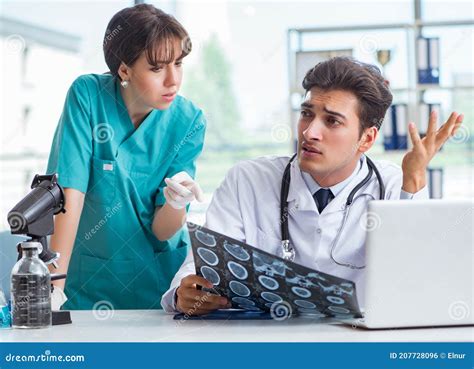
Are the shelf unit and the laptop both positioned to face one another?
yes

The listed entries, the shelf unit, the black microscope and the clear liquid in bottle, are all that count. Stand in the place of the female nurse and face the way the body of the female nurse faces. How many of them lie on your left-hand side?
1

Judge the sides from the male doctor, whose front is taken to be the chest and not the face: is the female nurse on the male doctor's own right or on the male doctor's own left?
on the male doctor's own right

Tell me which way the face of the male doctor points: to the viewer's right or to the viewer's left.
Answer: to the viewer's left

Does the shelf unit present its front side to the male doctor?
yes

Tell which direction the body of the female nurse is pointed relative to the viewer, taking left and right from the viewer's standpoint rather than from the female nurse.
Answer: facing the viewer and to the right of the viewer

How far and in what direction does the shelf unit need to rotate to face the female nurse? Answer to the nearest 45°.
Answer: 0° — it already faces them

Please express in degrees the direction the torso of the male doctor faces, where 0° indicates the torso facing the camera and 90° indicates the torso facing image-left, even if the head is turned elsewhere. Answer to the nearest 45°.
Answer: approximately 0°

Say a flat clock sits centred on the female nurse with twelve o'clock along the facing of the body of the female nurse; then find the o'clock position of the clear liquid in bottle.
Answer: The clear liquid in bottle is roughly at 2 o'clock from the female nurse.

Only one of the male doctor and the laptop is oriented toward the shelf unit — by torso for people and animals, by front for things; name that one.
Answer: the laptop

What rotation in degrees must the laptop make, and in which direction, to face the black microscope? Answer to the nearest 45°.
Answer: approximately 90° to its left

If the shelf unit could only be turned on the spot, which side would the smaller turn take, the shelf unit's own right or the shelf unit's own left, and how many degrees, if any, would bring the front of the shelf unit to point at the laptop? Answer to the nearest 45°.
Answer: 0° — it already faces it

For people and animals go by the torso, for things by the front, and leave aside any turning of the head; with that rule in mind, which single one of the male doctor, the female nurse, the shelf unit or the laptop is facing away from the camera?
the laptop

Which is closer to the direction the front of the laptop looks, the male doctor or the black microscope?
the male doctor

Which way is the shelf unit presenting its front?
toward the camera

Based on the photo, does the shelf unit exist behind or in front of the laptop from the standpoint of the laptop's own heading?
in front

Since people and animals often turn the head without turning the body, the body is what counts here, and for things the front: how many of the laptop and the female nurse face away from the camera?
1
